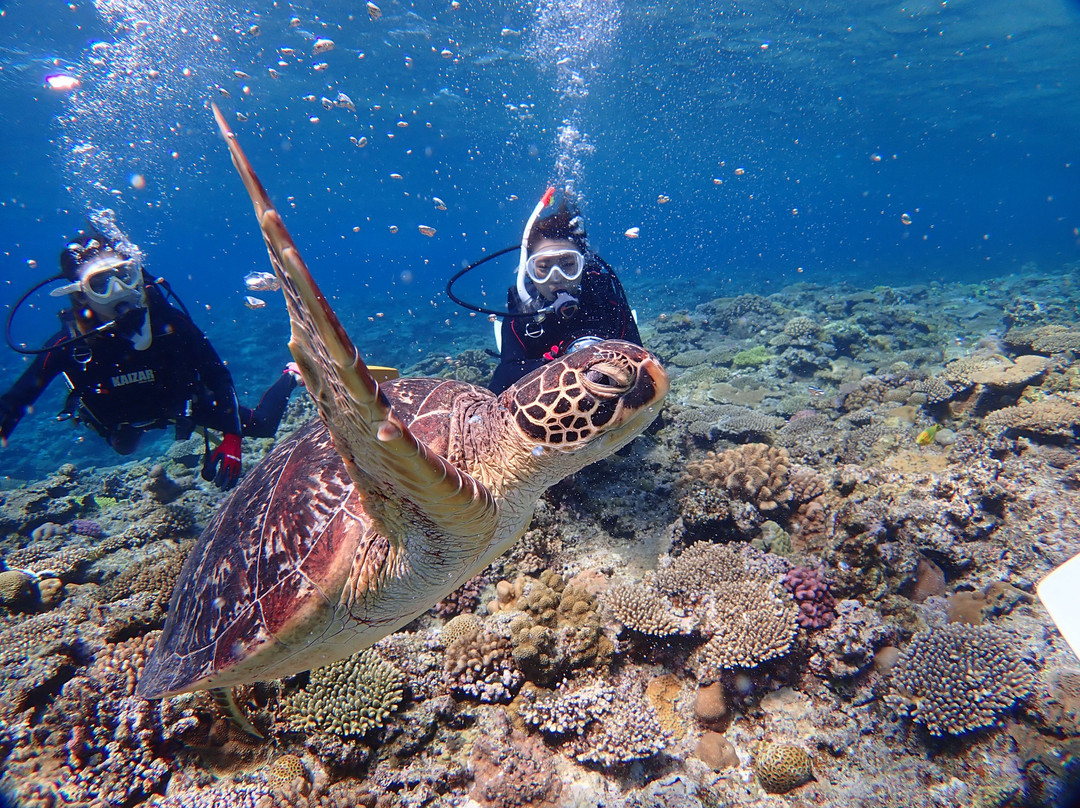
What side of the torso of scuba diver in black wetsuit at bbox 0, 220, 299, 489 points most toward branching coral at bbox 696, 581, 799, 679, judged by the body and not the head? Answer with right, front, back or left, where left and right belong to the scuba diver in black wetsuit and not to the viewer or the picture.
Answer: front

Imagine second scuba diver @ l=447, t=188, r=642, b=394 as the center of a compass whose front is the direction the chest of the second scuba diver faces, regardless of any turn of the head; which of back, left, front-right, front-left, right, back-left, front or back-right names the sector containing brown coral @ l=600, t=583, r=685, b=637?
front

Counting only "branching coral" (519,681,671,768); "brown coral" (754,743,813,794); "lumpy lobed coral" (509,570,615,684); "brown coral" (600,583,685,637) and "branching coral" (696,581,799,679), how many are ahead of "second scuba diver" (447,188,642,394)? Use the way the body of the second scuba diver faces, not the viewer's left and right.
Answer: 5

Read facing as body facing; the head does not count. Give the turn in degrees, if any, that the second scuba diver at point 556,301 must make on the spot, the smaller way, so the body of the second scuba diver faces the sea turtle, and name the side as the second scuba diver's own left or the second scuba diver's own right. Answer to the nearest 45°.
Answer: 0° — they already face it

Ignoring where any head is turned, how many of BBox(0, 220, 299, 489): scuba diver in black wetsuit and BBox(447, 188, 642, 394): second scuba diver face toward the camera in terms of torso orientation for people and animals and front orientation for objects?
2

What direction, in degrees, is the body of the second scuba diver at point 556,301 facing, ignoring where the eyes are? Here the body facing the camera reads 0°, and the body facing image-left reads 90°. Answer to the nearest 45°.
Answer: approximately 0°

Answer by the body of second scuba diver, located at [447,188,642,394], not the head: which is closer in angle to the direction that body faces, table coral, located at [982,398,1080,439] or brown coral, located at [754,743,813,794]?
the brown coral

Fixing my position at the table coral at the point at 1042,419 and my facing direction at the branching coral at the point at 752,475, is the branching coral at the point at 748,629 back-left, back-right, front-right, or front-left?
front-left

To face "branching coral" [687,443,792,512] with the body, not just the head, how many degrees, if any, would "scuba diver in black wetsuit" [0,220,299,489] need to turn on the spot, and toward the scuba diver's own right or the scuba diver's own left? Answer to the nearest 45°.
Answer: approximately 45° to the scuba diver's own left

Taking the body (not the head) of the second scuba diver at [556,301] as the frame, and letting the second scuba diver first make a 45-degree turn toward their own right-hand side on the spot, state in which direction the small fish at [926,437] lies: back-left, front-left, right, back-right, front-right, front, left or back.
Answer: back-left

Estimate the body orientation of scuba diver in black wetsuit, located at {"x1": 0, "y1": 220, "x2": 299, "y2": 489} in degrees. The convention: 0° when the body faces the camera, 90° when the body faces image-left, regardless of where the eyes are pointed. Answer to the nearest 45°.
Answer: approximately 0°

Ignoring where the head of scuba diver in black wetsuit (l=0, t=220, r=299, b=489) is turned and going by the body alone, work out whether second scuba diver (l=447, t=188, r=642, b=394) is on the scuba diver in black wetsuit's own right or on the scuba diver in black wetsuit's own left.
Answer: on the scuba diver in black wetsuit's own left

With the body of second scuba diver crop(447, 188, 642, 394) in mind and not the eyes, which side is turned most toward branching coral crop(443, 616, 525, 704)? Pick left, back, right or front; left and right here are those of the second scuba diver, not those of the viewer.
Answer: front

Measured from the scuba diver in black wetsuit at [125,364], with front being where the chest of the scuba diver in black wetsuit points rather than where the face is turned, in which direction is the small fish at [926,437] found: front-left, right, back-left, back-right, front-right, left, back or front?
front-left
